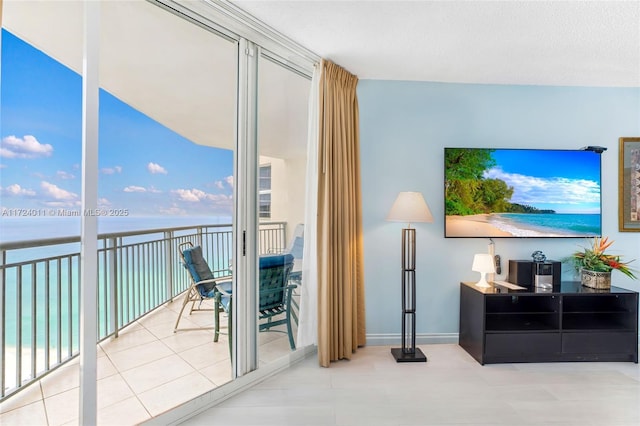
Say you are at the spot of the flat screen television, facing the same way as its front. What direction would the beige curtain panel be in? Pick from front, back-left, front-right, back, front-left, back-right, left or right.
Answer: front-right

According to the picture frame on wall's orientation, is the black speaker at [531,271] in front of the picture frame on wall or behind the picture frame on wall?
in front

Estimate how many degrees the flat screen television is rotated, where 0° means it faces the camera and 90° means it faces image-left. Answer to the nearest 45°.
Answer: approximately 0°

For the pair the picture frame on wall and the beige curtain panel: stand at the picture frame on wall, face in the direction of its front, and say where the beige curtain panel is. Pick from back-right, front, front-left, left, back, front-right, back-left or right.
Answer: front-right

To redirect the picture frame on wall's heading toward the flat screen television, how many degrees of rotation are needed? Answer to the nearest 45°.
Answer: approximately 45° to its right

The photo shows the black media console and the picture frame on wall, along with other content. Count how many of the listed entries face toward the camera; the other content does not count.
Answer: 2

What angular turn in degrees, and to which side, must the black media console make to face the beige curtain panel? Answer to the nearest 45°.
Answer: approximately 45° to its right

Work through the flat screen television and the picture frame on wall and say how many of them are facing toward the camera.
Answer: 2

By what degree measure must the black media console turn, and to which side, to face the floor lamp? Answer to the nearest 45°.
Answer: approximately 45° to its right

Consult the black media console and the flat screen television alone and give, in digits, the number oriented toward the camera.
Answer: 2

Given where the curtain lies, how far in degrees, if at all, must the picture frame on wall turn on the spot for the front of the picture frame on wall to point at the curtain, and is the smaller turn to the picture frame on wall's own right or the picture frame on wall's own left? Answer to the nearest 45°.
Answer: approximately 45° to the picture frame on wall's own right
